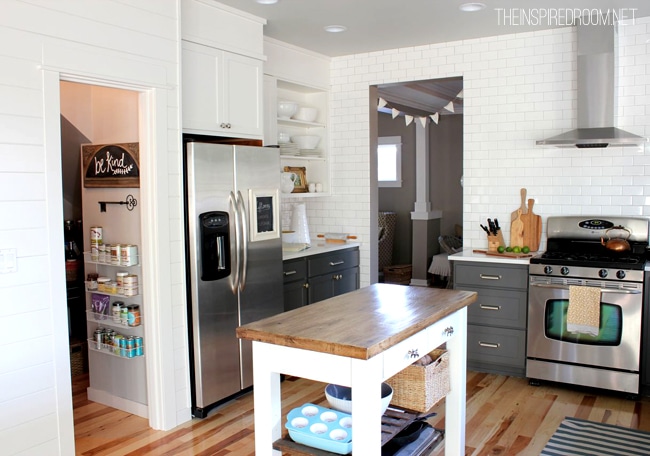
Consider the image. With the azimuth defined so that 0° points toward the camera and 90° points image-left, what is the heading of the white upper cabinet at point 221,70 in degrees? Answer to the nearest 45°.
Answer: approximately 315°

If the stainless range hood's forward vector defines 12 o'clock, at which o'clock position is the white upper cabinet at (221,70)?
The white upper cabinet is roughly at 2 o'clock from the stainless range hood.

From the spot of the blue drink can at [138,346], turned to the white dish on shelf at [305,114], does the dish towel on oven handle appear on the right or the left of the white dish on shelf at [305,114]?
right

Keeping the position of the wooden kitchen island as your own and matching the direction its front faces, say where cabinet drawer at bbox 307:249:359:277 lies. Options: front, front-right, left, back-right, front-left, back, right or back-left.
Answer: back-left

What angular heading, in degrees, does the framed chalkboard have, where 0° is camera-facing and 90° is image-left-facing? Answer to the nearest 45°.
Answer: approximately 315°

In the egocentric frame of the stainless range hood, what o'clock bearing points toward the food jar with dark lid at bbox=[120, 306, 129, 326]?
The food jar with dark lid is roughly at 2 o'clock from the stainless range hood.
